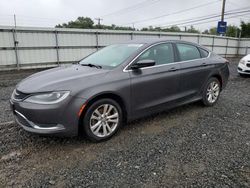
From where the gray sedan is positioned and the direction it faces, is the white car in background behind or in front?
behind

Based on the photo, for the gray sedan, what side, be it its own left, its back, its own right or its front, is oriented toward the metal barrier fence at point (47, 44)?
right

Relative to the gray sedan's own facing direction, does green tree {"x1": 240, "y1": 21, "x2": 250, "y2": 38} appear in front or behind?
behind

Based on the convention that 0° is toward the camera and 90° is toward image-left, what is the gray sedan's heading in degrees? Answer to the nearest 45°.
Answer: approximately 45°
